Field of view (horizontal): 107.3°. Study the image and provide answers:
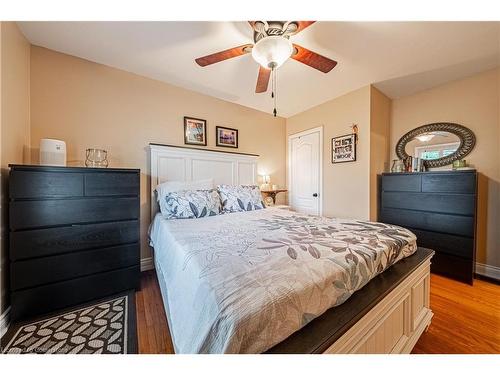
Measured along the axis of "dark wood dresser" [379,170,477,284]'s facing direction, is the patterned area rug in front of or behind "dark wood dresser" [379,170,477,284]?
in front

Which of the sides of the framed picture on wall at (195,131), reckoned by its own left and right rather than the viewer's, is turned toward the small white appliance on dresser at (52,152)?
right

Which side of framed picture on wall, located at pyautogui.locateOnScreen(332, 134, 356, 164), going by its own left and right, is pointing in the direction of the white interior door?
right

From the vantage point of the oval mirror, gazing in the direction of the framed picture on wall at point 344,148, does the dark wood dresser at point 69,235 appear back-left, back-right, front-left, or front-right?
front-left

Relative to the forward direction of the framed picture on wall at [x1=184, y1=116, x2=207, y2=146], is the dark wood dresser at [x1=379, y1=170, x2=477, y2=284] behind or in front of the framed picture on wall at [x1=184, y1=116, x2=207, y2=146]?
in front

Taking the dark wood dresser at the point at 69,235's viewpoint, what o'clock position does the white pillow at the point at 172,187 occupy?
The white pillow is roughly at 10 o'clock from the dark wood dresser.

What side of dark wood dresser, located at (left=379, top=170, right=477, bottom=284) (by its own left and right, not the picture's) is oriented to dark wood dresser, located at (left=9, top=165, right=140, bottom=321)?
front

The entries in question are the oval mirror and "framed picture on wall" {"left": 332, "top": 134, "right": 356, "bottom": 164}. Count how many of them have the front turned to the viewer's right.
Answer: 0

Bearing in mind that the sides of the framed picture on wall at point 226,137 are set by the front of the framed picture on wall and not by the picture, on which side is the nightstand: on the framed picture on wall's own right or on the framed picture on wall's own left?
on the framed picture on wall's own left

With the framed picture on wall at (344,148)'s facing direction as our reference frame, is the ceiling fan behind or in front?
in front

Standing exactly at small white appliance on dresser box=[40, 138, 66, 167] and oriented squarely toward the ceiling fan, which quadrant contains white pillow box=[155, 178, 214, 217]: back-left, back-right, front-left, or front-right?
front-left

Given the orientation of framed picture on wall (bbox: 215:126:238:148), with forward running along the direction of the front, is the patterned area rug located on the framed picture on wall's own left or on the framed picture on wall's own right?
on the framed picture on wall's own right

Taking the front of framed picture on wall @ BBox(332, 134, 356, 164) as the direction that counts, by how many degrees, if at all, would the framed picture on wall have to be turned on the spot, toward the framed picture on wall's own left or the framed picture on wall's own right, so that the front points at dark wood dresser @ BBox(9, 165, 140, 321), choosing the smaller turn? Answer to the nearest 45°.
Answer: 0° — it already faces it

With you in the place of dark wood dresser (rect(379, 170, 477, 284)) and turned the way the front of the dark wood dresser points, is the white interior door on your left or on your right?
on your right

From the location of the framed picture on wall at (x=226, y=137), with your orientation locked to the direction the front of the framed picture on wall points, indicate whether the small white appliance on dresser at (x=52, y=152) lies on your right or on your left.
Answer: on your right
